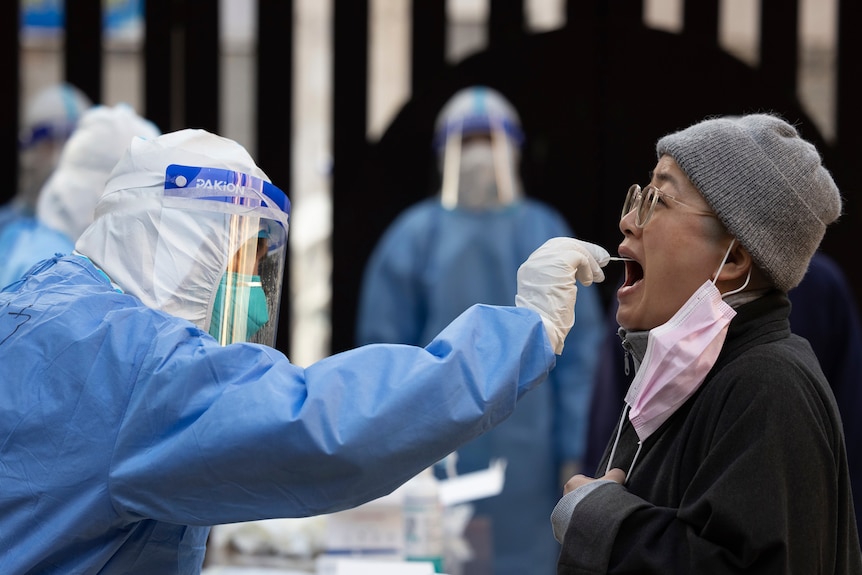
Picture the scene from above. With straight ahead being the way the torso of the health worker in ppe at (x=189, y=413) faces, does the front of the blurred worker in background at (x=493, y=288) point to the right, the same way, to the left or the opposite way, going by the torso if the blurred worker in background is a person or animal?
to the right

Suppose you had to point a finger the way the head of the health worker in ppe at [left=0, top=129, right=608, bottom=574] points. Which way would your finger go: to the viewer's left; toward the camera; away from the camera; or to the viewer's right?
to the viewer's right

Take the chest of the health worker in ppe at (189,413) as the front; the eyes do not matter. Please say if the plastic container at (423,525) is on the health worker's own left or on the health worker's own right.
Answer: on the health worker's own left

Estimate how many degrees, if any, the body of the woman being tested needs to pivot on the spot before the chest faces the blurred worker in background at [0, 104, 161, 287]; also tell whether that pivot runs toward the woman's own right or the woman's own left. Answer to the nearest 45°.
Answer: approximately 45° to the woman's own right

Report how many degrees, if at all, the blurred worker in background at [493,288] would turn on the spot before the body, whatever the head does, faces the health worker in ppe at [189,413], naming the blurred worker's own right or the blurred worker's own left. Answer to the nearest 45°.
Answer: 0° — they already face them

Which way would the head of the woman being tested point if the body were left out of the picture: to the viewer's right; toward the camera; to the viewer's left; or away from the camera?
to the viewer's left

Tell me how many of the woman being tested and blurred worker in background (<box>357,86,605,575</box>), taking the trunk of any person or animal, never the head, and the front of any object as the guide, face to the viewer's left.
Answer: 1

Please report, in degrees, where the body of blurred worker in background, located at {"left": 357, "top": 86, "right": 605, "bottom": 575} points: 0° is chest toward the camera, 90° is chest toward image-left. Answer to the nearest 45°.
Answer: approximately 0°

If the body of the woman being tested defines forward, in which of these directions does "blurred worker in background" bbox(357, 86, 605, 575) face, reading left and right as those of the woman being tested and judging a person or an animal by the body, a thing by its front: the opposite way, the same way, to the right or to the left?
to the left

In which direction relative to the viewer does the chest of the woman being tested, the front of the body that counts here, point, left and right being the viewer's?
facing to the left of the viewer

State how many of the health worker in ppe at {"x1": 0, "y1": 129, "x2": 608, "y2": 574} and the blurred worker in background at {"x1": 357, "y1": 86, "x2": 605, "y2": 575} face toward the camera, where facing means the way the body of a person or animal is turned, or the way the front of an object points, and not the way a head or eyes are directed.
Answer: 1
